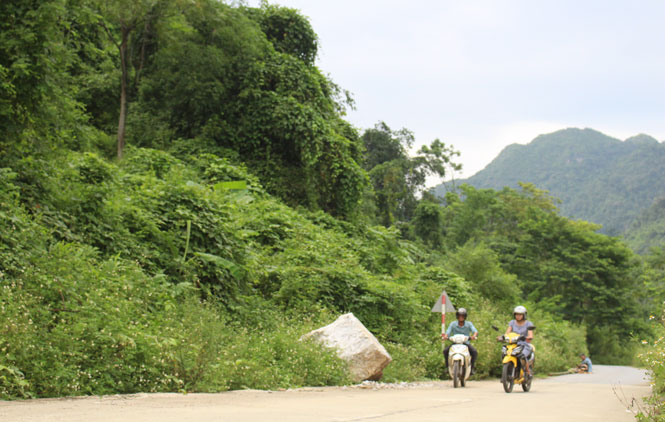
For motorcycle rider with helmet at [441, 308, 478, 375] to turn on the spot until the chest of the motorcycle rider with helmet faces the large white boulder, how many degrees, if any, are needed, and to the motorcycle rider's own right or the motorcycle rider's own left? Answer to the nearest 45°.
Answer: approximately 45° to the motorcycle rider's own right

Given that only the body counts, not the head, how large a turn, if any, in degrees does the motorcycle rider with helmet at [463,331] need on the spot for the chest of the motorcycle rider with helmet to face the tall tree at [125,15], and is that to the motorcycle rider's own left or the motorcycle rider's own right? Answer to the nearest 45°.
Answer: approximately 135° to the motorcycle rider's own right

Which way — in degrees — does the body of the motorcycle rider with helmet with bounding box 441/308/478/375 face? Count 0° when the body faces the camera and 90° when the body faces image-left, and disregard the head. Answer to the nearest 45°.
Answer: approximately 0°

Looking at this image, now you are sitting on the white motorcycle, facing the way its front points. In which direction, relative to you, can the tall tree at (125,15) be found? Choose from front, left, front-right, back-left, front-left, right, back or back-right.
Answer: back-right

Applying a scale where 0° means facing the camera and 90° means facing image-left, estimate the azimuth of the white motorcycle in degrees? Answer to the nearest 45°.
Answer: approximately 0°

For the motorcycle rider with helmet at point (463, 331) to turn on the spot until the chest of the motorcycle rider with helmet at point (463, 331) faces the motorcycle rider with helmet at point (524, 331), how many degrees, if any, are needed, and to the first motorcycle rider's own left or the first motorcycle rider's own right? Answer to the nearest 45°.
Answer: approximately 45° to the first motorcycle rider's own left
